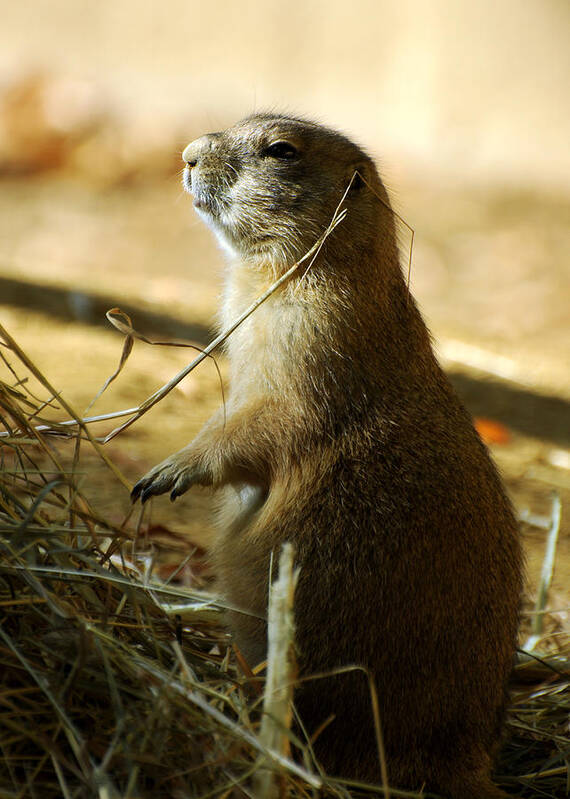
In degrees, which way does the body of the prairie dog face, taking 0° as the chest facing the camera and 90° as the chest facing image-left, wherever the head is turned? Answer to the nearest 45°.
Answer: approximately 90°
